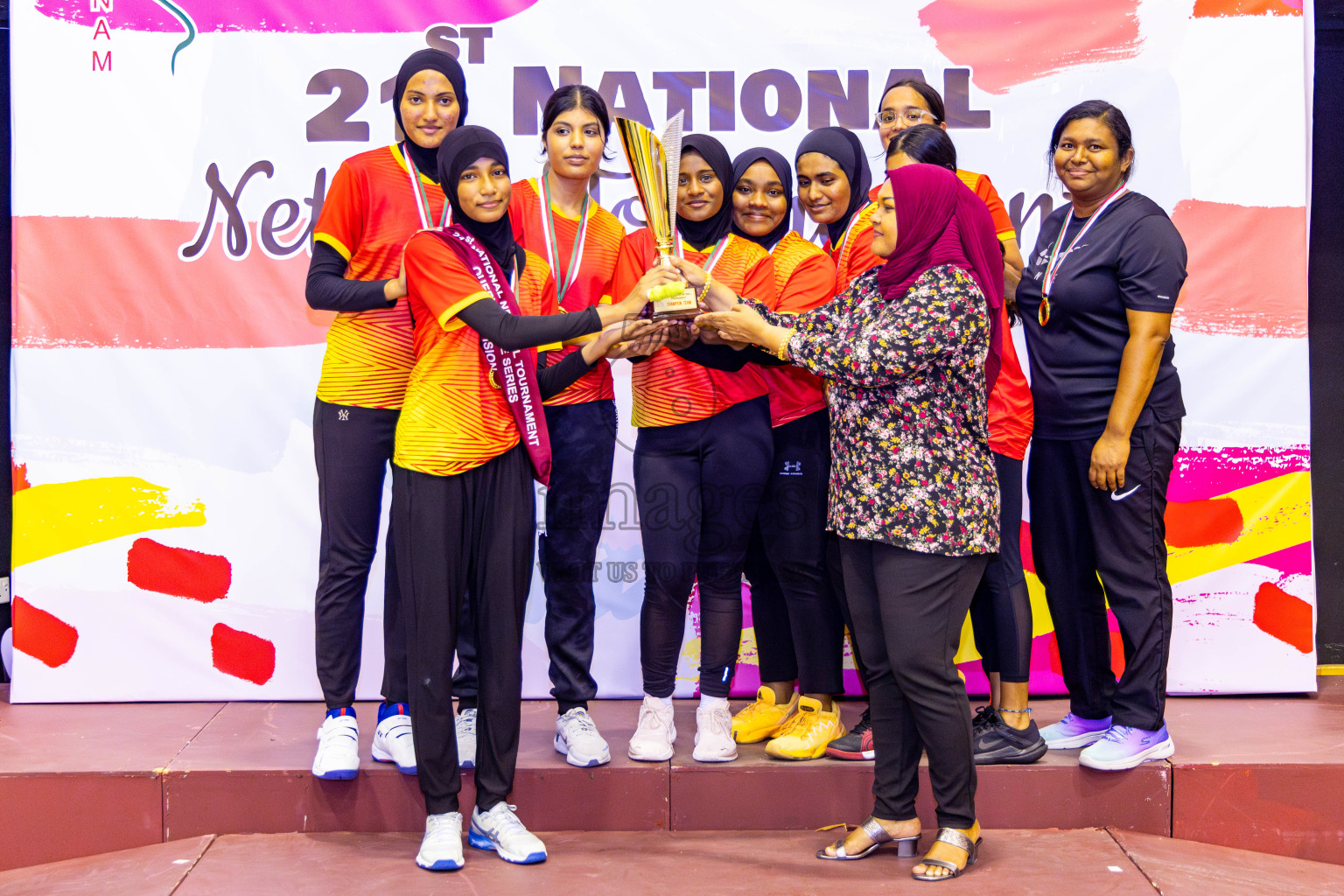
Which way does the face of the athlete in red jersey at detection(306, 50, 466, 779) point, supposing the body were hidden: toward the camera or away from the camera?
toward the camera

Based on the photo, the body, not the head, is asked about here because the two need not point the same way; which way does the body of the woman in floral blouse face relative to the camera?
to the viewer's left

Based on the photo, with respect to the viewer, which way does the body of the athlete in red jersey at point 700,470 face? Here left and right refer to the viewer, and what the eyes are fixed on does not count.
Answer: facing the viewer

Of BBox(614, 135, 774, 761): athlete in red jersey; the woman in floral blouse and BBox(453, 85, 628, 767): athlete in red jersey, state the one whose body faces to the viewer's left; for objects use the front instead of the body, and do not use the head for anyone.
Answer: the woman in floral blouse

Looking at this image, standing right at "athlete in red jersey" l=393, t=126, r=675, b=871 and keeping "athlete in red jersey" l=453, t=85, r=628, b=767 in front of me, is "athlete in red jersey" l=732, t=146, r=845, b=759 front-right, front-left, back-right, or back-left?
front-right

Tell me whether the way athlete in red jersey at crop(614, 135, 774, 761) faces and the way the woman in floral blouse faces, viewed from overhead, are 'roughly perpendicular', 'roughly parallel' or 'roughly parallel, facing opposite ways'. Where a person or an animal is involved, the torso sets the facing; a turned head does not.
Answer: roughly perpendicular

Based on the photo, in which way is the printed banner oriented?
toward the camera

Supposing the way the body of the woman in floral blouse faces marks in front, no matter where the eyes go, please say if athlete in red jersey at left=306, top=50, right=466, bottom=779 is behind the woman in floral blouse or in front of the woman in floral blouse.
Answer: in front

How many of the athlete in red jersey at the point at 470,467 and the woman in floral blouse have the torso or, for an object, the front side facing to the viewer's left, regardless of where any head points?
1

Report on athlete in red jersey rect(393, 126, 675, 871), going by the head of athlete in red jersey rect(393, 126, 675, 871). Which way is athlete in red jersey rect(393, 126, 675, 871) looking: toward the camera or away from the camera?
toward the camera

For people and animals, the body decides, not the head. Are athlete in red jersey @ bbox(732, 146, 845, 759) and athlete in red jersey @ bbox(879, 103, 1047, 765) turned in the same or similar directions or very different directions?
same or similar directions
